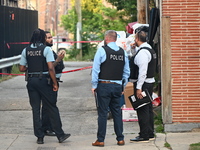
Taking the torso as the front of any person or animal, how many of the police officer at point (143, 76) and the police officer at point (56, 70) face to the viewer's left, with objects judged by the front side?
1

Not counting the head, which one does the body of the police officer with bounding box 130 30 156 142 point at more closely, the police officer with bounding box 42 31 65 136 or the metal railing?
the police officer

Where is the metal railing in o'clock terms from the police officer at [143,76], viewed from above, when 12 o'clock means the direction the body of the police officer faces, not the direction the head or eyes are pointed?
The metal railing is roughly at 2 o'clock from the police officer.

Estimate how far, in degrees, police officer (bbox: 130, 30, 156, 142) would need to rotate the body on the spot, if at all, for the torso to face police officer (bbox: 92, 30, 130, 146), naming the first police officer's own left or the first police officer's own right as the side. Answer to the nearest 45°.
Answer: approximately 45° to the first police officer's own left

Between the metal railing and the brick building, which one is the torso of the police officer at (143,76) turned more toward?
the metal railing

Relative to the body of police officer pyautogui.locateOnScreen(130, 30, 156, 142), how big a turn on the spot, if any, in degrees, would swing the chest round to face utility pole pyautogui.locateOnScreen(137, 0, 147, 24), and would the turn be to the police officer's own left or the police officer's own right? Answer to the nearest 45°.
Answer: approximately 90° to the police officer's own right

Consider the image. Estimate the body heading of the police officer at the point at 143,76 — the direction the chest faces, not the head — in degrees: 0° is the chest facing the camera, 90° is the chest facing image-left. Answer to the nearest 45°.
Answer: approximately 90°
